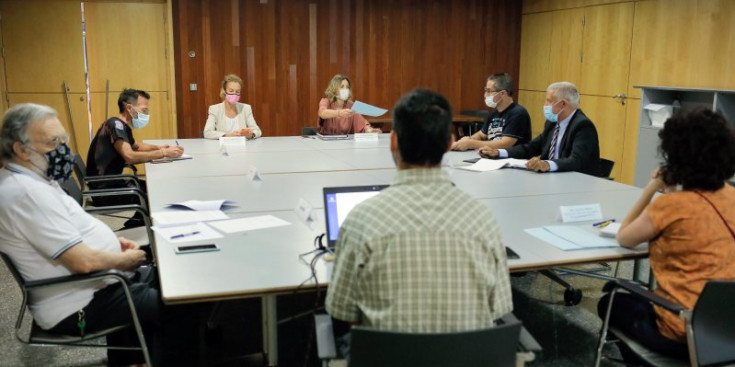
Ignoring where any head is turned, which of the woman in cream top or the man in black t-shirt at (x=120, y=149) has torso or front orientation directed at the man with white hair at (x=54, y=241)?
the woman in cream top

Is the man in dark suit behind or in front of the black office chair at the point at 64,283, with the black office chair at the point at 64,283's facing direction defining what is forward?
in front

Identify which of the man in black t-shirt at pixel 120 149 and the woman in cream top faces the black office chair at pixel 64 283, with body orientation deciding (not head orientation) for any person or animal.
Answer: the woman in cream top

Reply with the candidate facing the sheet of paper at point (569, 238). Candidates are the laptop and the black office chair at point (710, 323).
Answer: the black office chair

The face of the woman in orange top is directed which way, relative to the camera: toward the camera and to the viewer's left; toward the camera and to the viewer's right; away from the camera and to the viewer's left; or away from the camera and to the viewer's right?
away from the camera and to the viewer's left

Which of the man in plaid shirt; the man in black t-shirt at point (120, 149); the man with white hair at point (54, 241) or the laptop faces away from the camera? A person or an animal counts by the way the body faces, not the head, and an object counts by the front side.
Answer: the man in plaid shirt

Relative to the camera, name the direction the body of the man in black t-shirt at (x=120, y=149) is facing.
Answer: to the viewer's right

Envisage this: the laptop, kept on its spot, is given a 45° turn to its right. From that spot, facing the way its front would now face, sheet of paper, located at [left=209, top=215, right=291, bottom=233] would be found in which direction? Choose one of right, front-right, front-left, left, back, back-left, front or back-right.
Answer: right

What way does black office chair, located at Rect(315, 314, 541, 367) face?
away from the camera

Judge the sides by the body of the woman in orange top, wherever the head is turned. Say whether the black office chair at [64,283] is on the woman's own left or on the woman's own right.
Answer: on the woman's own left

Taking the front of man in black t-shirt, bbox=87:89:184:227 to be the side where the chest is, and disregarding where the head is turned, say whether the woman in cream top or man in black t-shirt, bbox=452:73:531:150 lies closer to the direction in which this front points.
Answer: the man in black t-shirt

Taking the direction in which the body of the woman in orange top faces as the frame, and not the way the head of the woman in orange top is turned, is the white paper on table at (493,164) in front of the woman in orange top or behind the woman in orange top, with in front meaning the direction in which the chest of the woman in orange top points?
in front

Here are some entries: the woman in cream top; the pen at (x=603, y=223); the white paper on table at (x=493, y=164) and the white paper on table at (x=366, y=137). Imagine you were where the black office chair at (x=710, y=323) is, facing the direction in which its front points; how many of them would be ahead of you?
4

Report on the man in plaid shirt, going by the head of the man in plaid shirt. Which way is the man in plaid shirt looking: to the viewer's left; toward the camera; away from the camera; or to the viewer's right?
away from the camera
